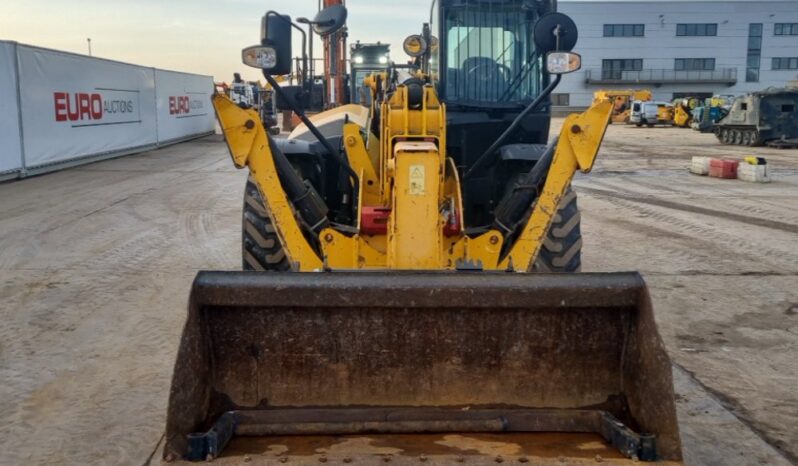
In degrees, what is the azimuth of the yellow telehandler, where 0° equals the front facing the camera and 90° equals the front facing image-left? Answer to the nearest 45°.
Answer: approximately 0°

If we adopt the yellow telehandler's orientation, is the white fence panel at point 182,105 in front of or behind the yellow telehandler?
behind

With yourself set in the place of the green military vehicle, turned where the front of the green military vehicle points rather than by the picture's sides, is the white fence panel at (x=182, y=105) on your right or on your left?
on your left

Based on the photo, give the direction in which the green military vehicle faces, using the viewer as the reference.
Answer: facing away from the viewer and to the left of the viewer

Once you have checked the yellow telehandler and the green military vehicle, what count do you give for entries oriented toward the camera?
1

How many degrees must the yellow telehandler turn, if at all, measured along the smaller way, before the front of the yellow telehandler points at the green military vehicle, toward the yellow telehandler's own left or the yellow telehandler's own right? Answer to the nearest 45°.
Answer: approximately 135° to the yellow telehandler's own left

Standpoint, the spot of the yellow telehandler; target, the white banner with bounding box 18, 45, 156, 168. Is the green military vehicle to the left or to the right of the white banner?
right

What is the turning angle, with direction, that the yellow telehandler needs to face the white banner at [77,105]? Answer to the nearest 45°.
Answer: approximately 135° to its right
